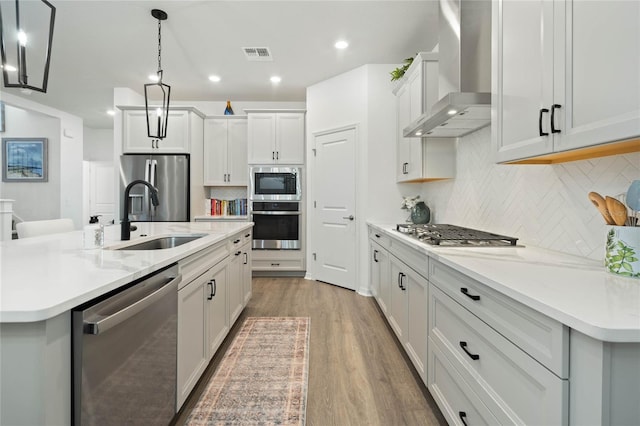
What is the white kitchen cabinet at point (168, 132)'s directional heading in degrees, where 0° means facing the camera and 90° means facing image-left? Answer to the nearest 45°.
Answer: approximately 0°

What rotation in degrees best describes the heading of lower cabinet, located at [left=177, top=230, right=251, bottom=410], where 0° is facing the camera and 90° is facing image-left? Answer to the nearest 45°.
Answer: approximately 270°

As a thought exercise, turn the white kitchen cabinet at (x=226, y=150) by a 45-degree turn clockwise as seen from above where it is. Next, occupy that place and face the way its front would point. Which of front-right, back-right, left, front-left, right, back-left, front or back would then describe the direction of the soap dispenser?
front-left

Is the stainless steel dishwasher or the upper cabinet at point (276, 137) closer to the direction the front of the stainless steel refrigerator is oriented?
the stainless steel dishwasher

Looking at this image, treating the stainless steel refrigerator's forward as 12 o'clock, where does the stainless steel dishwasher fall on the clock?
The stainless steel dishwasher is roughly at 12 o'clock from the stainless steel refrigerator.

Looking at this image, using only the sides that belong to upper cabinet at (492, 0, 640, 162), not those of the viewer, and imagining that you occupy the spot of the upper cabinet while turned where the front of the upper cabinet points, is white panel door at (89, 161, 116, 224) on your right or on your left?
on your right

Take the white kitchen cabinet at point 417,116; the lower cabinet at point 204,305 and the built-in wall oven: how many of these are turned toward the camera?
1

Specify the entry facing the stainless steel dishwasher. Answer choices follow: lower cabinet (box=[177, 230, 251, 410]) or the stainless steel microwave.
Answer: the stainless steel microwave
